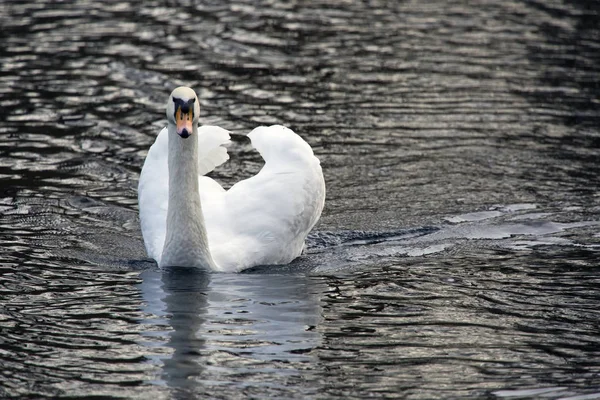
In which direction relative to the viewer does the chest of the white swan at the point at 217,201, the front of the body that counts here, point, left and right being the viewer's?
facing the viewer and to the left of the viewer
